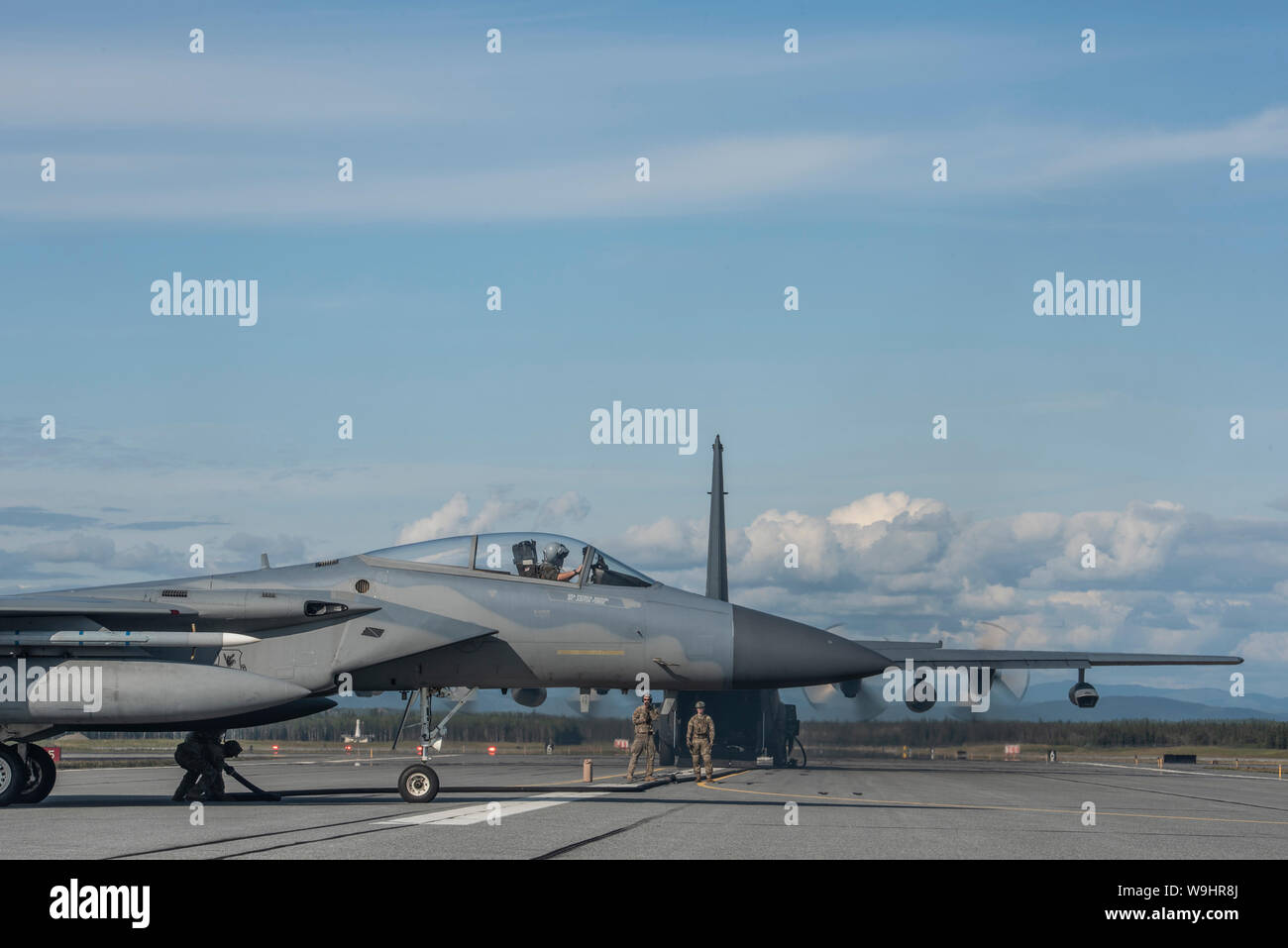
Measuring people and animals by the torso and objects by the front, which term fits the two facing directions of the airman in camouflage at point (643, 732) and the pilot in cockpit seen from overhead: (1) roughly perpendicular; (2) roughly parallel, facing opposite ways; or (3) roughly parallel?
roughly perpendicular

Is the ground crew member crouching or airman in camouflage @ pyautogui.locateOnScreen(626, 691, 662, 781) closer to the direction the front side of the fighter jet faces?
the airman in camouflage

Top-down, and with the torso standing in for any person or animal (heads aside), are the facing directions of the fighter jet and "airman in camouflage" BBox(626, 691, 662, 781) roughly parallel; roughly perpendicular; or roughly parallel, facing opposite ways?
roughly perpendicular

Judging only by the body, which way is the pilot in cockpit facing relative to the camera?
to the viewer's right

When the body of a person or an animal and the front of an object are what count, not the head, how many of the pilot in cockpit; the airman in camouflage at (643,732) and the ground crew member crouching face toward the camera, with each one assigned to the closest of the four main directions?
1

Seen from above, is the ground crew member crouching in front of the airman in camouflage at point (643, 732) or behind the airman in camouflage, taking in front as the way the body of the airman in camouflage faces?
in front

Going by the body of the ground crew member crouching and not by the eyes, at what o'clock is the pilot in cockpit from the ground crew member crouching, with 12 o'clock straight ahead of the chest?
The pilot in cockpit is roughly at 1 o'clock from the ground crew member crouching.

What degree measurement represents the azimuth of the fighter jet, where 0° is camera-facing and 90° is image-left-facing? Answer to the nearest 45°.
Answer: approximately 270°

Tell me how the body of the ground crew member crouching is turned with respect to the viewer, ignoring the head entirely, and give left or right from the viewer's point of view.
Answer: facing to the right of the viewer

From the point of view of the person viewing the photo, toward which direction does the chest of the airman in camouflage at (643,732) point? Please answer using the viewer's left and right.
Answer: facing the viewer

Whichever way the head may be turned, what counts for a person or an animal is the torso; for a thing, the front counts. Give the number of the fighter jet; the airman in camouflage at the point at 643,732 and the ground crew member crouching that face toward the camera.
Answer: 1
